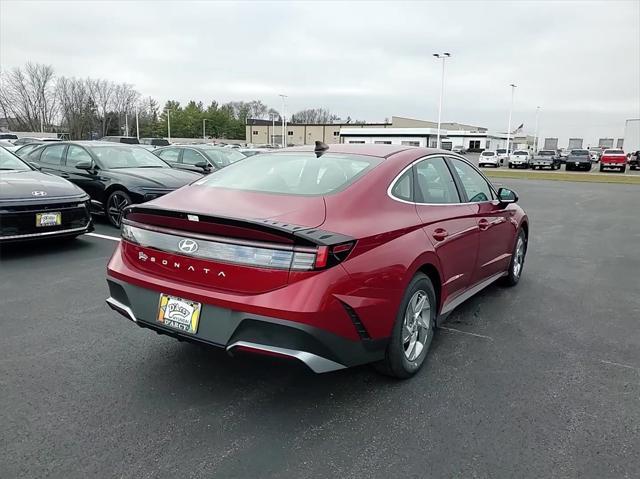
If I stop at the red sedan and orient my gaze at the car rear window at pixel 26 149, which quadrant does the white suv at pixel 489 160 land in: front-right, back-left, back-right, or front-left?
front-right

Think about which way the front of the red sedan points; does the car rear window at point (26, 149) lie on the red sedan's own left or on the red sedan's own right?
on the red sedan's own left

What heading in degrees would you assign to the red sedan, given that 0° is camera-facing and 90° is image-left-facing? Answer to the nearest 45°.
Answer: approximately 225°

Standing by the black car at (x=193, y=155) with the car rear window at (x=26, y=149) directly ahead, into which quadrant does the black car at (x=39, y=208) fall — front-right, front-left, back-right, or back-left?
front-left

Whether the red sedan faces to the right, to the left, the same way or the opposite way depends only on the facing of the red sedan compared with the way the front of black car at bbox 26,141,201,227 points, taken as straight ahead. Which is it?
to the left

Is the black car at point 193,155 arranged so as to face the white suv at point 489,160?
no

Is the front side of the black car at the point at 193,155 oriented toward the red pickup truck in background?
no

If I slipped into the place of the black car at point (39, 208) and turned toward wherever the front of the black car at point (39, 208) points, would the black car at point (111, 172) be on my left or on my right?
on my left

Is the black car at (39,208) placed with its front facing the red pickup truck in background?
no

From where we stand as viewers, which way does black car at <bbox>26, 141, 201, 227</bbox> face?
facing the viewer and to the right of the viewer

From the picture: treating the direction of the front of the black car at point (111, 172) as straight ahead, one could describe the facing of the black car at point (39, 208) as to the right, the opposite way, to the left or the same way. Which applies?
the same way

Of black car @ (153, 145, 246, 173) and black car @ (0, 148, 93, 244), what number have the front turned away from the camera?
0

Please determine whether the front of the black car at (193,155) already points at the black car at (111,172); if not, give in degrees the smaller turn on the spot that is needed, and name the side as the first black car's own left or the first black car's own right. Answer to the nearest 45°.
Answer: approximately 45° to the first black car's own right

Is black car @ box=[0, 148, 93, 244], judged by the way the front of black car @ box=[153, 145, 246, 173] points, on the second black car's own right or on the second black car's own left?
on the second black car's own right
